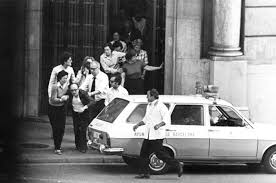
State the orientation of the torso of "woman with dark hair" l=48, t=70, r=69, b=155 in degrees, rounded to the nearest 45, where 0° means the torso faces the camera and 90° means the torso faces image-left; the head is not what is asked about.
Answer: approximately 315°

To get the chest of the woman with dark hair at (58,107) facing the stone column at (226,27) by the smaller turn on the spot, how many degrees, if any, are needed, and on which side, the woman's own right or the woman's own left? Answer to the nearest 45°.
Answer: approximately 90° to the woman's own left

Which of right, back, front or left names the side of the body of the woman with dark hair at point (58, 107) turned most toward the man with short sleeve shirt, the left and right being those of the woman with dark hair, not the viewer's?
front

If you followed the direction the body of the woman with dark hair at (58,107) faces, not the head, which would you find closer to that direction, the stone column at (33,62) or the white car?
the white car

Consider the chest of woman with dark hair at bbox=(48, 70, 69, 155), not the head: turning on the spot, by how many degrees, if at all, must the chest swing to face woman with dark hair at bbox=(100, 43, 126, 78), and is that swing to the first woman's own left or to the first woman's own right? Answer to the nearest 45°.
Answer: approximately 90° to the first woman's own left

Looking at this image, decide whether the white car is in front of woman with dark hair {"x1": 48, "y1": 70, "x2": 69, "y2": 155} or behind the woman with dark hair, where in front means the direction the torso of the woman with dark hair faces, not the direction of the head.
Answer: in front
